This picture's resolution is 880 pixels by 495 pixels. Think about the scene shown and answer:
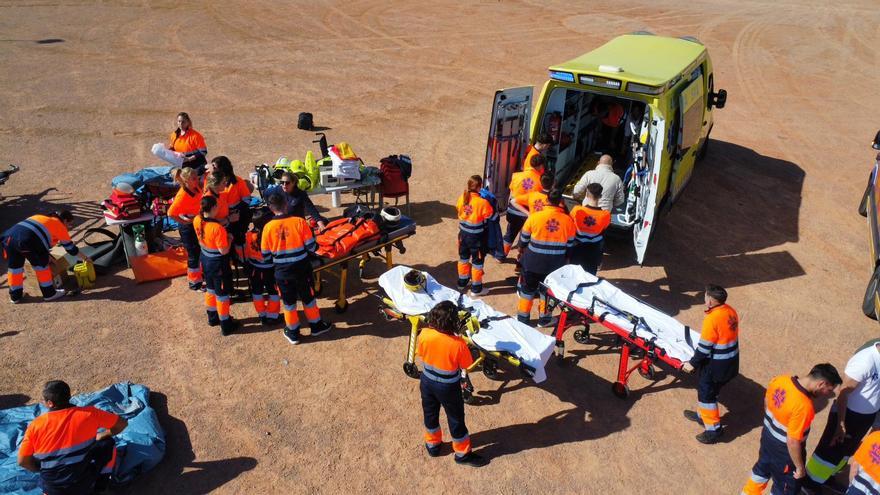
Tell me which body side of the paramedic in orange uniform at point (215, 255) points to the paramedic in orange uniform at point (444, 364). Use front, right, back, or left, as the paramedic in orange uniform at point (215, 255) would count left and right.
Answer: right

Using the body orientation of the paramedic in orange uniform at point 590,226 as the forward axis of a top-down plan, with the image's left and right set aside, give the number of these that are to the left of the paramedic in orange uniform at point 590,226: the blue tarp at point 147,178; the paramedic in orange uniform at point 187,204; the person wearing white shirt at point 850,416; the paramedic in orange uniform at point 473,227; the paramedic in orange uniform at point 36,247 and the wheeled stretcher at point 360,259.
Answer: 5

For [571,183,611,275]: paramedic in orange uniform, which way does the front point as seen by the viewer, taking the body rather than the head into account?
away from the camera

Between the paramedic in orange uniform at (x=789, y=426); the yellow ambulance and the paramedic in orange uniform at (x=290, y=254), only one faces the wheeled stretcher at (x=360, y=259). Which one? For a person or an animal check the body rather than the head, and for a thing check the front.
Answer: the paramedic in orange uniform at (x=290, y=254)

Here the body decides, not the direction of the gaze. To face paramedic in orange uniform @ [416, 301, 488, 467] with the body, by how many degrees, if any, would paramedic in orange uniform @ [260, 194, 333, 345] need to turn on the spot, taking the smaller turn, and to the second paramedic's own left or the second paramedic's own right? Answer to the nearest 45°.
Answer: approximately 90° to the second paramedic's own right

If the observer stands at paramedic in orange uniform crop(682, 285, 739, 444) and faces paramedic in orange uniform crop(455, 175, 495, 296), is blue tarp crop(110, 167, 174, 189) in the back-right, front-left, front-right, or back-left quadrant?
front-left

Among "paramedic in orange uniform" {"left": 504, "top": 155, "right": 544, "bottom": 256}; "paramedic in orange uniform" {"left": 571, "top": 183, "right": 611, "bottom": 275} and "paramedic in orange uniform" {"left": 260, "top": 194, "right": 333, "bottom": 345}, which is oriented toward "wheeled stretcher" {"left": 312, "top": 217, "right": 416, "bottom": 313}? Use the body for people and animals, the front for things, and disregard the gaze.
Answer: "paramedic in orange uniform" {"left": 260, "top": 194, "right": 333, "bottom": 345}

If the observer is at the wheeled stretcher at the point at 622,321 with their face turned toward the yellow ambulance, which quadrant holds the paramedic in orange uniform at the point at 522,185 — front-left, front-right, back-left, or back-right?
front-left

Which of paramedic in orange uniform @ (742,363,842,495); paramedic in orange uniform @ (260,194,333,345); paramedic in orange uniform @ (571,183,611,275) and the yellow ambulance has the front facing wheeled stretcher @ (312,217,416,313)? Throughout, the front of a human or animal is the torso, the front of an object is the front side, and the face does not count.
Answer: paramedic in orange uniform @ (260,194,333,345)

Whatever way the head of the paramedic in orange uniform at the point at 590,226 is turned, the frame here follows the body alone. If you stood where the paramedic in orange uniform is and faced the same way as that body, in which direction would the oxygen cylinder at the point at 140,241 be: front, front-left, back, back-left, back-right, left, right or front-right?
left

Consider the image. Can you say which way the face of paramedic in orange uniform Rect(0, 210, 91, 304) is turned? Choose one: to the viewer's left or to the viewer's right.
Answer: to the viewer's right

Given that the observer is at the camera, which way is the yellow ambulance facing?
facing away from the viewer and to the right of the viewer
